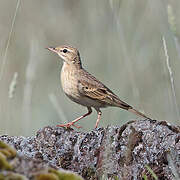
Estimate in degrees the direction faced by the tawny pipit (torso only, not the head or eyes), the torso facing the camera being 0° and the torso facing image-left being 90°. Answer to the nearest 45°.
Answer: approximately 90°
